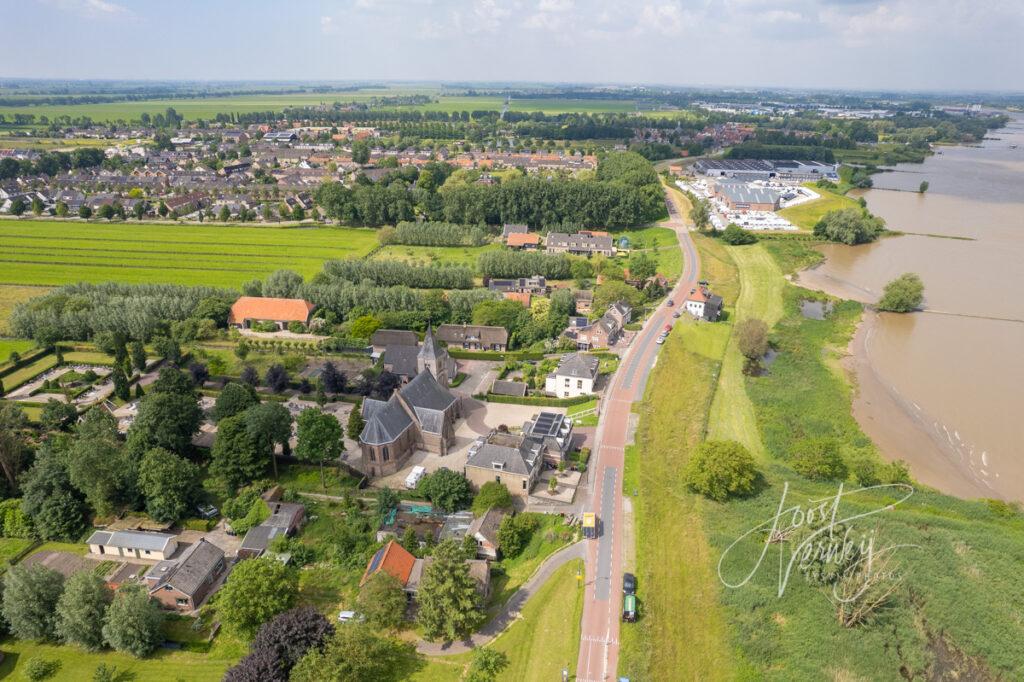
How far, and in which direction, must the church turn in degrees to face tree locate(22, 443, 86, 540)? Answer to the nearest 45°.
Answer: approximately 135° to its left

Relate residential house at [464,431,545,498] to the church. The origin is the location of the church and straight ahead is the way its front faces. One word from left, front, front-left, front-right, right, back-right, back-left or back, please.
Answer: right

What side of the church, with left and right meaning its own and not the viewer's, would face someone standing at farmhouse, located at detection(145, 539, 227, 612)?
back

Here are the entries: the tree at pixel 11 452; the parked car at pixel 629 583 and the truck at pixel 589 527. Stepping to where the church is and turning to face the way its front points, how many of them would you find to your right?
2

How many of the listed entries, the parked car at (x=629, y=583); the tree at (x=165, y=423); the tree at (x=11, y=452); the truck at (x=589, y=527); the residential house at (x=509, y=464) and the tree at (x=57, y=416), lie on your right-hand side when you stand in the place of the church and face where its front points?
3

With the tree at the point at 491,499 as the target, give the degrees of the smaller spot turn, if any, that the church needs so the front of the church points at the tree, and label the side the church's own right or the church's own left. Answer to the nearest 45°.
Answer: approximately 90° to the church's own right

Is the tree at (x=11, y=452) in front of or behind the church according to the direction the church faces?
behind

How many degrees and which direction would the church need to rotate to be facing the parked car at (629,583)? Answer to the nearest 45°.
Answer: approximately 90° to its right

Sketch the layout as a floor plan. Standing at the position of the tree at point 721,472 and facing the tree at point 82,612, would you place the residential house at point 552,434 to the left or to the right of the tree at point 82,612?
right

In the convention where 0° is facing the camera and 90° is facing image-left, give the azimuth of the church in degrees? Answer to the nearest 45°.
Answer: approximately 225°

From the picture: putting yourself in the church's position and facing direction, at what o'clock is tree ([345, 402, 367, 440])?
The tree is roughly at 8 o'clock from the church.

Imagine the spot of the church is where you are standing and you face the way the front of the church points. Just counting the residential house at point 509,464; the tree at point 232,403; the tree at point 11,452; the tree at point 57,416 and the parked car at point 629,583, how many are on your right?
2

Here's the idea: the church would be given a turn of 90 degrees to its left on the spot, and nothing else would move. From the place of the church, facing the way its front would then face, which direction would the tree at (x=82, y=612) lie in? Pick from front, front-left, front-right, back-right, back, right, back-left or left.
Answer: left

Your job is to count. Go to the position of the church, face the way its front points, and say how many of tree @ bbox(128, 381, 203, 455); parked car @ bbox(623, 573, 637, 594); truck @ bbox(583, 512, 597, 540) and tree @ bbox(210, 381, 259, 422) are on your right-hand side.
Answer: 2

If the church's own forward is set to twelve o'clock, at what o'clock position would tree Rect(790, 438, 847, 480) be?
The tree is roughly at 2 o'clock from the church.
